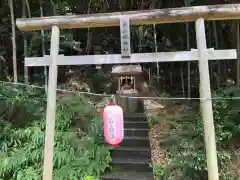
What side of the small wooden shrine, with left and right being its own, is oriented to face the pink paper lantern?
front

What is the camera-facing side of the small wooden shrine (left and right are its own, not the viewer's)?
front

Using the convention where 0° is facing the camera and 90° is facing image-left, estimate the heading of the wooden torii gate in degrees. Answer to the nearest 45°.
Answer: approximately 0°

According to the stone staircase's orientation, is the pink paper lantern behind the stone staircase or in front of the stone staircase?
in front

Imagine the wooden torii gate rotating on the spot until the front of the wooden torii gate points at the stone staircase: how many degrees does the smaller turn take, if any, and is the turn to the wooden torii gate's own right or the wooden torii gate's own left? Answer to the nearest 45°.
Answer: approximately 180°

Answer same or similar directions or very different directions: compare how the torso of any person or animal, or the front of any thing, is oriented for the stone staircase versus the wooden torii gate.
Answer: same or similar directions

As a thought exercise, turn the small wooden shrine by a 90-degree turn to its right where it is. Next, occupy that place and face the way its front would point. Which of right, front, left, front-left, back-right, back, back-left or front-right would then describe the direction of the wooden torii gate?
left

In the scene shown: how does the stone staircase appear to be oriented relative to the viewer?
toward the camera

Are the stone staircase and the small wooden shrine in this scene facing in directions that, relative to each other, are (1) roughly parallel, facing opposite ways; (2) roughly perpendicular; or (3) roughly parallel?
roughly parallel

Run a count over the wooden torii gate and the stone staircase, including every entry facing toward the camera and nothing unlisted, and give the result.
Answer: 2

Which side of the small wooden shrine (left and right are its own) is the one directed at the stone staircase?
front
